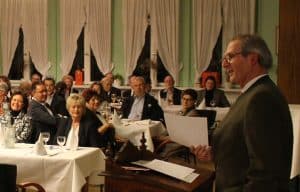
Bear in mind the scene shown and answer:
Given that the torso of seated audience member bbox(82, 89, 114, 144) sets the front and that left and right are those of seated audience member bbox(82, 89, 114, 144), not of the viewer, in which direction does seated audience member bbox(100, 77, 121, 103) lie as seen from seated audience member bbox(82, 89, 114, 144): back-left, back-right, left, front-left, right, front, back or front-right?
back-left

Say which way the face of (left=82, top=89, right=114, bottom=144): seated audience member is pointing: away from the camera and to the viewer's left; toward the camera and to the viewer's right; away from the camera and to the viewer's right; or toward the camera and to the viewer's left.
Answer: toward the camera and to the viewer's right

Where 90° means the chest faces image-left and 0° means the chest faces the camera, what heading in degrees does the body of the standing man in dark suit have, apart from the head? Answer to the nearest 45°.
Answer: approximately 90°

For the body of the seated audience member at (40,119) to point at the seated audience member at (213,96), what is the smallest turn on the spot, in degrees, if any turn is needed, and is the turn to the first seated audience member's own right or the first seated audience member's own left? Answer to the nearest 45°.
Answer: approximately 90° to the first seated audience member's own left

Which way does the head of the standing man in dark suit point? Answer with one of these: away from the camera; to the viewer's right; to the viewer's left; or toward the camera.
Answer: to the viewer's left

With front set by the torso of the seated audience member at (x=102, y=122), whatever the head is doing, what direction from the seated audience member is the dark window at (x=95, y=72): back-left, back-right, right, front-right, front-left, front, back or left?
back-left

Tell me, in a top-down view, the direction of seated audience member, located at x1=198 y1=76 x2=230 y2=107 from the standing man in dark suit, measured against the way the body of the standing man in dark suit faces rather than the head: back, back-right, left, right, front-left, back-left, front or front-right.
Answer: right

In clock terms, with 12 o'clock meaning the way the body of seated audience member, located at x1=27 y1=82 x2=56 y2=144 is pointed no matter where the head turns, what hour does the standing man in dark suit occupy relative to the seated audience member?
The standing man in dark suit is roughly at 1 o'clock from the seated audience member.

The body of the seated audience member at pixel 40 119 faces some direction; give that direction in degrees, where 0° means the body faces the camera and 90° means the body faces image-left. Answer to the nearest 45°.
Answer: approximately 315°

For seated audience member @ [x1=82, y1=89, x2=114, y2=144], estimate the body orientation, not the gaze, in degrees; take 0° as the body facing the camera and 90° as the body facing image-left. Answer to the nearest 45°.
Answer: approximately 315°

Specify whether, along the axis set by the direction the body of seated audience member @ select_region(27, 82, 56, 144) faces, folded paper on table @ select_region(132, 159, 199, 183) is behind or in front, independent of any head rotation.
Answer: in front

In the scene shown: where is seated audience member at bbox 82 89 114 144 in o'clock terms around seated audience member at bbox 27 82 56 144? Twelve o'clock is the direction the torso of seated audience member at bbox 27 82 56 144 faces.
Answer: seated audience member at bbox 82 89 114 144 is roughly at 11 o'clock from seated audience member at bbox 27 82 56 144.

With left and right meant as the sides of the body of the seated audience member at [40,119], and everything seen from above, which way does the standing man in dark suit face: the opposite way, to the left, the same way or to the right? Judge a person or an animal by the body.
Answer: the opposite way
